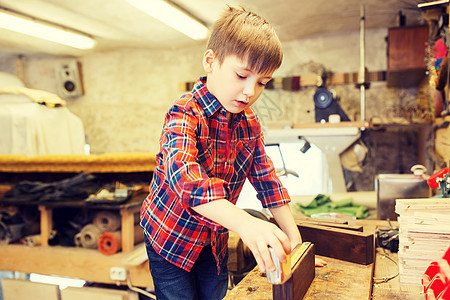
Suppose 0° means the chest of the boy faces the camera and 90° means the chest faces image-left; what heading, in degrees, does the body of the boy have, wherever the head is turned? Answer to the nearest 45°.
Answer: approximately 315°

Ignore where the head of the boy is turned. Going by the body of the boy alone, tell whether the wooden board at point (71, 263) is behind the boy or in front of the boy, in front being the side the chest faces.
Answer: behind

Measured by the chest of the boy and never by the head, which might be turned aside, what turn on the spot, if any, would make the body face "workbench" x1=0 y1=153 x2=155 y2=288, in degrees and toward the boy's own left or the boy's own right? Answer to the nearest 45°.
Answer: approximately 180°

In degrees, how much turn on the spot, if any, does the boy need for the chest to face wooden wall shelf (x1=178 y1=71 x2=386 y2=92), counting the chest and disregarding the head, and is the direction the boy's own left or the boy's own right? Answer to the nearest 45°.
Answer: approximately 135° to the boy's own left

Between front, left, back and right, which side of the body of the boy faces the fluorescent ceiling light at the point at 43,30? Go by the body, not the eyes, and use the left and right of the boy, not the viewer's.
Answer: back

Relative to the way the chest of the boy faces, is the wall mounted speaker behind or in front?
behind

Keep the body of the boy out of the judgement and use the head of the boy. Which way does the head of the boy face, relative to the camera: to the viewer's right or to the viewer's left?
to the viewer's right

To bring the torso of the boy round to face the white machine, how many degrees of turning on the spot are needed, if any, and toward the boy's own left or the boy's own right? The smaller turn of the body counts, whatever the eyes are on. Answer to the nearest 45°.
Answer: approximately 90° to the boy's own left

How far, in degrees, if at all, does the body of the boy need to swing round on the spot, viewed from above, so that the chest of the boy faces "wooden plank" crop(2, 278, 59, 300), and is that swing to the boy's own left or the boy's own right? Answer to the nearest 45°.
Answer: approximately 180°
